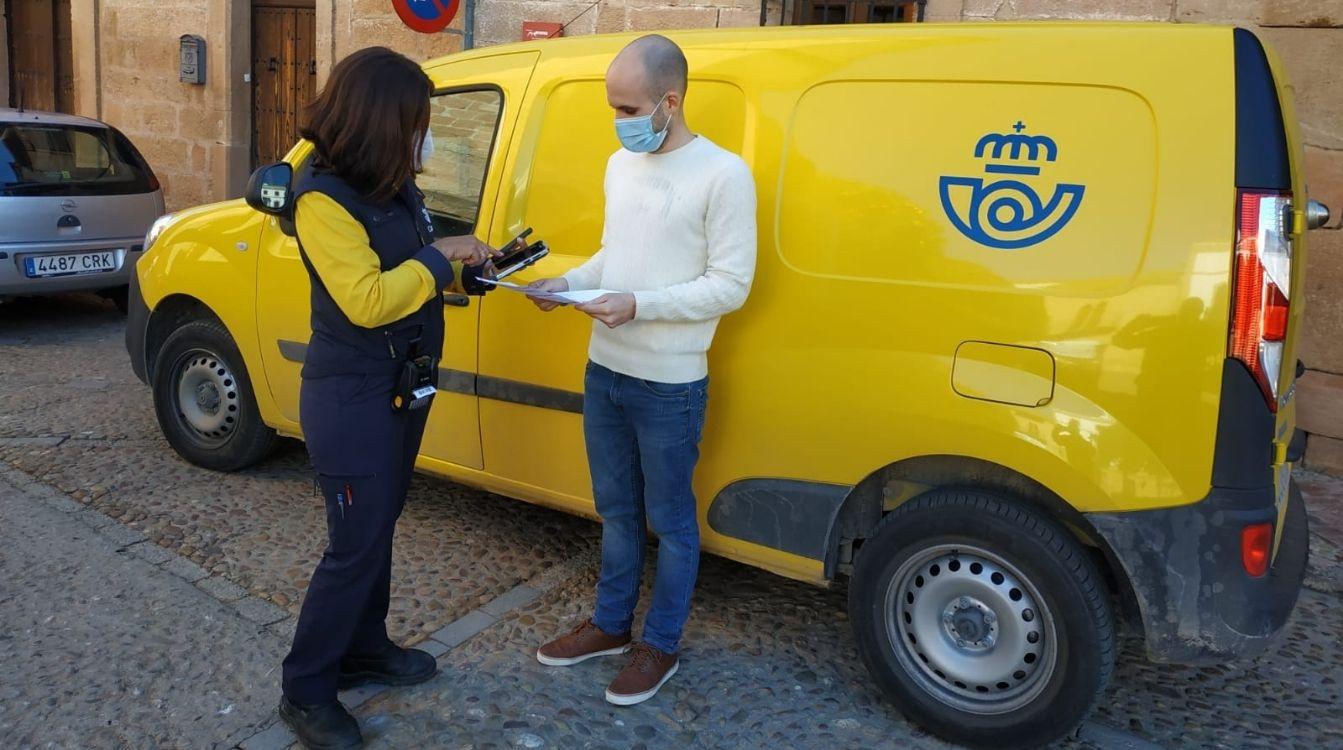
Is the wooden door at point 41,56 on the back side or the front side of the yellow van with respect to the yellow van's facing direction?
on the front side

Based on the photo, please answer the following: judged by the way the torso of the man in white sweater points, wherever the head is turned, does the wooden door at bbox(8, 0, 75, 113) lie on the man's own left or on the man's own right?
on the man's own right

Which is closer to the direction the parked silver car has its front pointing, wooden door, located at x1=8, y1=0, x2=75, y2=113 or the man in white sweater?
the wooden door

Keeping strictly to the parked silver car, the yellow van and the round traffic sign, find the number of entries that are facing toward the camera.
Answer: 1

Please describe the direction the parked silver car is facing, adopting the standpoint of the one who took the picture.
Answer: facing away from the viewer

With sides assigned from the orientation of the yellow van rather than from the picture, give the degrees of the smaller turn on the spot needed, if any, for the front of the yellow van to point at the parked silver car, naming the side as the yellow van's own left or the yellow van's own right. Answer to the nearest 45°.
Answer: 0° — it already faces it

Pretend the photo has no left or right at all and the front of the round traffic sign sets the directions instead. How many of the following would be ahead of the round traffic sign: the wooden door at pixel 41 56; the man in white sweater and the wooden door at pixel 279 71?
1

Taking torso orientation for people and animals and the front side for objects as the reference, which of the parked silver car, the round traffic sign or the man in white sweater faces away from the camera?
the parked silver car

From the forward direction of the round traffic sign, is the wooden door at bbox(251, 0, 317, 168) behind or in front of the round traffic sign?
behind

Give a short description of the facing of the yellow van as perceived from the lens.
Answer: facing away from the viewer and to the left of the viewer

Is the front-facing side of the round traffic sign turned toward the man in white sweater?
yes

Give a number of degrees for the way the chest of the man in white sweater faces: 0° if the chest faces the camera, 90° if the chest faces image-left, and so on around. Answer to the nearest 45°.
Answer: approximately 45°
